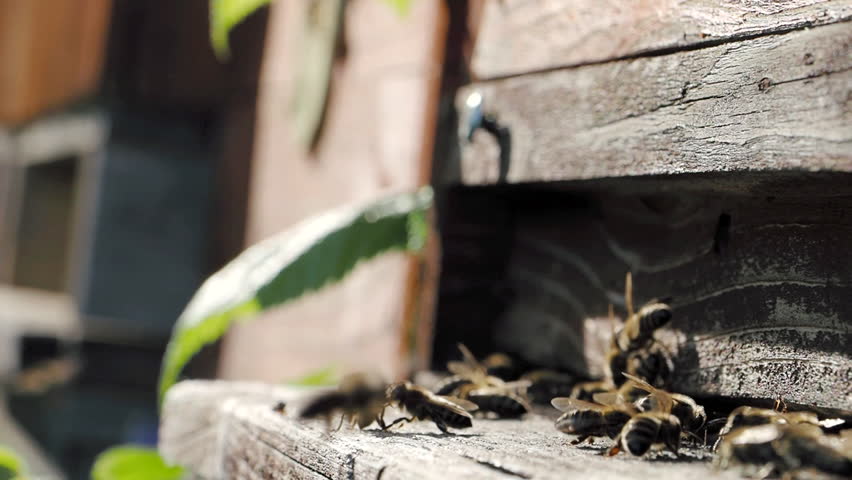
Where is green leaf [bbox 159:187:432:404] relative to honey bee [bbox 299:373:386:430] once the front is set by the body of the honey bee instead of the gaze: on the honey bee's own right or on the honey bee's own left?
on the honey bee's own left

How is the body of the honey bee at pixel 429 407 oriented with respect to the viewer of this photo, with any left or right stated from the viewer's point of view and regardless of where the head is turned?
facing to the left of the viewer

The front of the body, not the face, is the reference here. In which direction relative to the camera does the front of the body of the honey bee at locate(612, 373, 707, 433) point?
to the viewer's right

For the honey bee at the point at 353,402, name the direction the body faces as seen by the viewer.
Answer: to the viewer's right

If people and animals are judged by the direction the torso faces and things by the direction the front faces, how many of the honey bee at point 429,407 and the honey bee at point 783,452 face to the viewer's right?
0

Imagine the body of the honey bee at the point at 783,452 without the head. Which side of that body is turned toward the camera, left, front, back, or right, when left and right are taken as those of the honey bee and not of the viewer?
left
